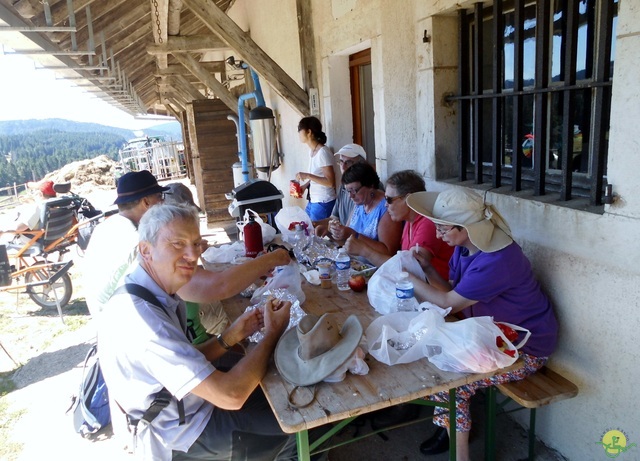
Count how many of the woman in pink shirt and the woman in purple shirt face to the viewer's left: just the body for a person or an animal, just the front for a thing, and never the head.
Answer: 2

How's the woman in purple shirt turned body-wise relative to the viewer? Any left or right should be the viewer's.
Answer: facing to the left of the viewer

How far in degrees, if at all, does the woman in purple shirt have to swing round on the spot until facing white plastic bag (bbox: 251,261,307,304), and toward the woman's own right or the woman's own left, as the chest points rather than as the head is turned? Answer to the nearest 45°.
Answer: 0° — they already face it

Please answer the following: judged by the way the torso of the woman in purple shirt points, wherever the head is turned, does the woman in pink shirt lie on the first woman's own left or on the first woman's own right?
on the first woman's own right

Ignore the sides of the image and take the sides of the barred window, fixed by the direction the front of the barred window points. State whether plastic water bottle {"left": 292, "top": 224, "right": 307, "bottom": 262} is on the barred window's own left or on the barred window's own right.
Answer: on the barred window's own right

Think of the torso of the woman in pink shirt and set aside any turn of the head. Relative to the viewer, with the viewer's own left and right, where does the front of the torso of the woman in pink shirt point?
facing to the left of the viewer

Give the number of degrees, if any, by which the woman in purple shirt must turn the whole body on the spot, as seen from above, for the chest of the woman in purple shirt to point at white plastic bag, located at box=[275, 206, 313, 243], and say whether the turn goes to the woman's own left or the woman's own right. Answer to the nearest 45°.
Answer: approximately 45° to the woman's own right
